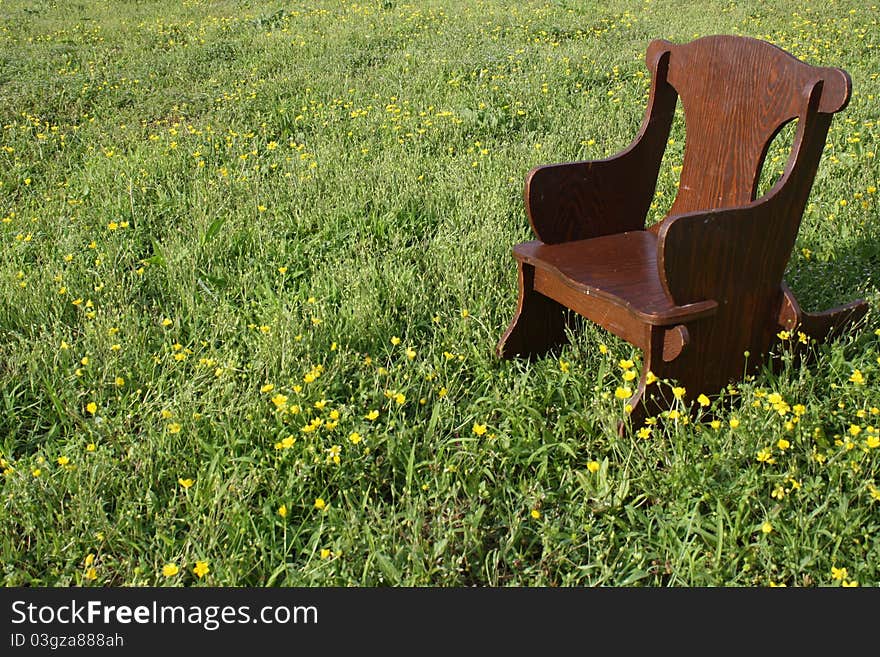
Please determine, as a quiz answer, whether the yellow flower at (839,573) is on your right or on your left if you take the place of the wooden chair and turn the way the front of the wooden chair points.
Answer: on your left

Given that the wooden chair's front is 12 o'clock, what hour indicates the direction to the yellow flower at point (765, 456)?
The yellow flower is roughly at 10 o'clock from the wooden chair.

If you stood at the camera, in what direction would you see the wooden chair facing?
facing the viewer and to the left of the viewer
